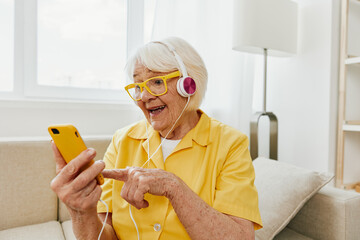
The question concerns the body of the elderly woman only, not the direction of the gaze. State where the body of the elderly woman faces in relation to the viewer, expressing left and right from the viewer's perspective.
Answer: facing the viewer and to the left of the viewer

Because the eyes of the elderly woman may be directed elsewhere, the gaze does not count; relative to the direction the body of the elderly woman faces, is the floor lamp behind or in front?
behind

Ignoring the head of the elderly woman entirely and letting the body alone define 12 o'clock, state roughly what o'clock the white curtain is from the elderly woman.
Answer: The white curtain is roughly at 5 o'clock from the elderly woman.

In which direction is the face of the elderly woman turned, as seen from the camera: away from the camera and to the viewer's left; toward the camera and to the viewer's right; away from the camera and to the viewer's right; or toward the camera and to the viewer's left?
toward the camera and to the viewer's left
